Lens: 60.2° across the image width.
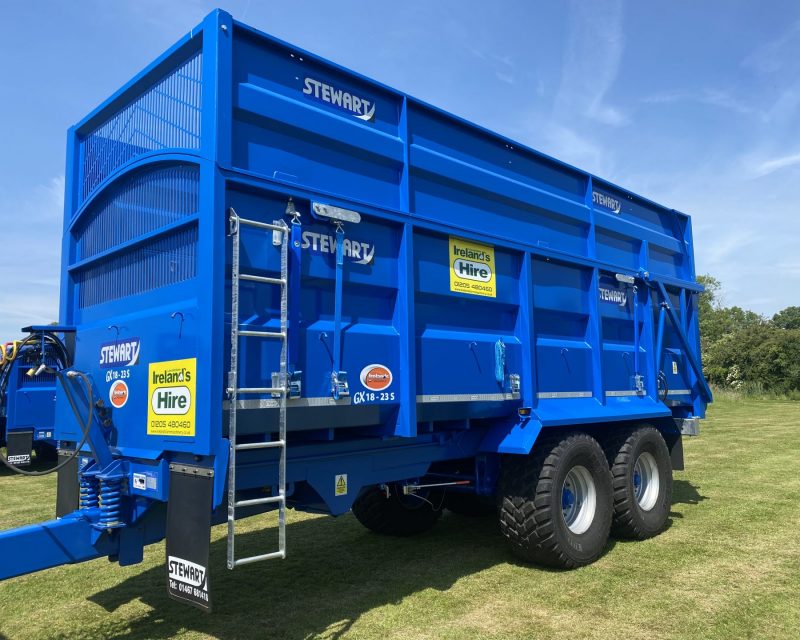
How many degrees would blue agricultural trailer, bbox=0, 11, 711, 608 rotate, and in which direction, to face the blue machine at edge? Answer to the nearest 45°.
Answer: approximately 90° to its right

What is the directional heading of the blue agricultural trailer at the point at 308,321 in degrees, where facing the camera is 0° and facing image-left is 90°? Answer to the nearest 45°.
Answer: approximately 45°
